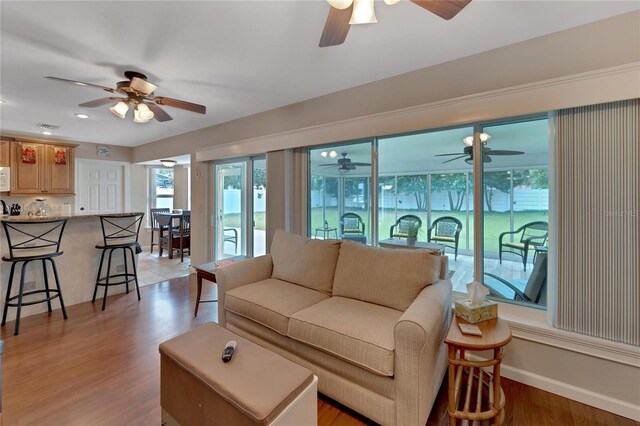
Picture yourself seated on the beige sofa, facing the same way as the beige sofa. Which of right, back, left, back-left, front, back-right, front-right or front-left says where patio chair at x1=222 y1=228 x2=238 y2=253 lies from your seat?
right

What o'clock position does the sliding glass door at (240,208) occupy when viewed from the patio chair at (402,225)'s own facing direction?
The sliding glass door is roughly at 2 o'clock from the patio chair.

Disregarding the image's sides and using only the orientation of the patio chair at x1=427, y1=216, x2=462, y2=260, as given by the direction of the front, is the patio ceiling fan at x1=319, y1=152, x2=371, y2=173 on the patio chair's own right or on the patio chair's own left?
on the patio chair's own right

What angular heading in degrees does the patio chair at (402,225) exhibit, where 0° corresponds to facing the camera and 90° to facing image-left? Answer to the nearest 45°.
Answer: approximately 45°

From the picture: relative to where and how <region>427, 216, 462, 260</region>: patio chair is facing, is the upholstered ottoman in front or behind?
in front

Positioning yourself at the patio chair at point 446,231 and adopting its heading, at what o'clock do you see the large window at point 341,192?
The large window is roughly at 2 o'clock from the patio chair.

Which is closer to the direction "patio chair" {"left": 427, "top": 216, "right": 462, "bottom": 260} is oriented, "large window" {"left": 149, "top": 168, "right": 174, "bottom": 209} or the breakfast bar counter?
the breakfast bar counter

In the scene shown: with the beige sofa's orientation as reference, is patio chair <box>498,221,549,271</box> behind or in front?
behind

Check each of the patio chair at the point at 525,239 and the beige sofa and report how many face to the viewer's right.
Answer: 0

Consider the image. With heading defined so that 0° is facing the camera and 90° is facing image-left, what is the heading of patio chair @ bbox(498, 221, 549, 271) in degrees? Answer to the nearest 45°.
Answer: approximately 45°

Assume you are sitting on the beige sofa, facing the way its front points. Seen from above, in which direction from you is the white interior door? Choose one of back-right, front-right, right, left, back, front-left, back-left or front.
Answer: right

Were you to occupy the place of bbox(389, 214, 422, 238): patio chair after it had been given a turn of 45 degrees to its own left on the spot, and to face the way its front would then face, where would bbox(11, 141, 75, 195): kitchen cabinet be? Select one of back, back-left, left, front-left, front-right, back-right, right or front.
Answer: right
